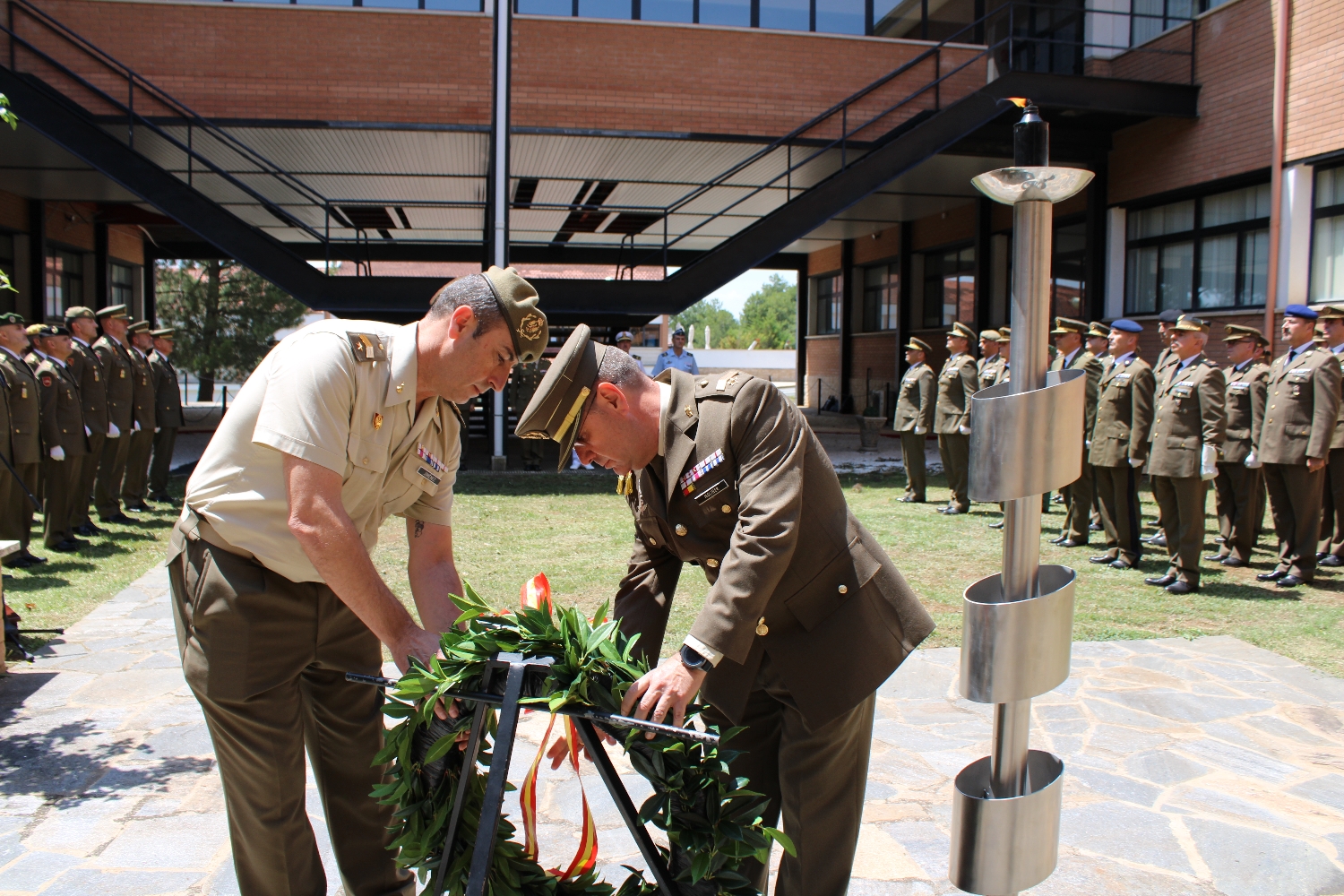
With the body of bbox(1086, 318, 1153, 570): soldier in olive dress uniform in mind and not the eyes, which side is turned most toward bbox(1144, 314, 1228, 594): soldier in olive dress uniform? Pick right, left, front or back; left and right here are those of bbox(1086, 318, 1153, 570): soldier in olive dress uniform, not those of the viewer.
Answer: left

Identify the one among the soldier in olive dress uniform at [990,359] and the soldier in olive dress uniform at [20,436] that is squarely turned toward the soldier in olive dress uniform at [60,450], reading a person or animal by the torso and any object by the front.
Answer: the soldier in olive dress uniform at [990,359]

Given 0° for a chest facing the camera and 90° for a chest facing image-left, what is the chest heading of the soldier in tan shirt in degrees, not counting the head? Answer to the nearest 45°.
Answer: approximately 315°

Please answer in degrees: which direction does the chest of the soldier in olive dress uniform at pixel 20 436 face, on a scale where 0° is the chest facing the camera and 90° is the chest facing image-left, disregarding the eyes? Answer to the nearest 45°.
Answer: approximately 315°

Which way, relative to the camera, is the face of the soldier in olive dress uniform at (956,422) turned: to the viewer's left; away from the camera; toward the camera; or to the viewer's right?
to the viewer's left

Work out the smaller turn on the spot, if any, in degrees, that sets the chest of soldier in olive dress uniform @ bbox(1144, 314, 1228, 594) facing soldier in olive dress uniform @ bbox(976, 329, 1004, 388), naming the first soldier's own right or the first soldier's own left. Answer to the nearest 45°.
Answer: approximately 90° to the first soldier's own right

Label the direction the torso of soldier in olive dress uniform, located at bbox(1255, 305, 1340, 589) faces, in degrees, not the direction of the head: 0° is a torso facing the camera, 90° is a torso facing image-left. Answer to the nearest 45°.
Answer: approximately 45°

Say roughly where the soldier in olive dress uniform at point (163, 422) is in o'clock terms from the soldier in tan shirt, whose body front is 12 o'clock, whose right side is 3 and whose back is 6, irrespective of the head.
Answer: The soldier in olive dress uniform is roughly at 7 o'clock from the soldier in tan shirt.

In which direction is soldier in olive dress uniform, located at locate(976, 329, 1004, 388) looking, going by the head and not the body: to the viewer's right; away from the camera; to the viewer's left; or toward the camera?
to the viewer's left

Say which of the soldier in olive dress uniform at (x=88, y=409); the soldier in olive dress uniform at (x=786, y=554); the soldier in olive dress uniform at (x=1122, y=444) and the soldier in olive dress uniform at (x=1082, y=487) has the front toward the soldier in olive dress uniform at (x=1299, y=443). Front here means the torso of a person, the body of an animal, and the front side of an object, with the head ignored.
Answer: the soldier in olive dress uniform at (x=88, y=409)

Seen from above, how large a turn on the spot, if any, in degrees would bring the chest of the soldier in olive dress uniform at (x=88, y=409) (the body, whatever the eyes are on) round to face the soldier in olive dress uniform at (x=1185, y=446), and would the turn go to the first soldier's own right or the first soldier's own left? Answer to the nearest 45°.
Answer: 0° — they already face them

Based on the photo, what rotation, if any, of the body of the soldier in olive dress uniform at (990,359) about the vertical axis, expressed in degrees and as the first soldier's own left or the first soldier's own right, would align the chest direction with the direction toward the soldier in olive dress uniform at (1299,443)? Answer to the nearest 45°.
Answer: approximately 90° to the first soldier's own left
